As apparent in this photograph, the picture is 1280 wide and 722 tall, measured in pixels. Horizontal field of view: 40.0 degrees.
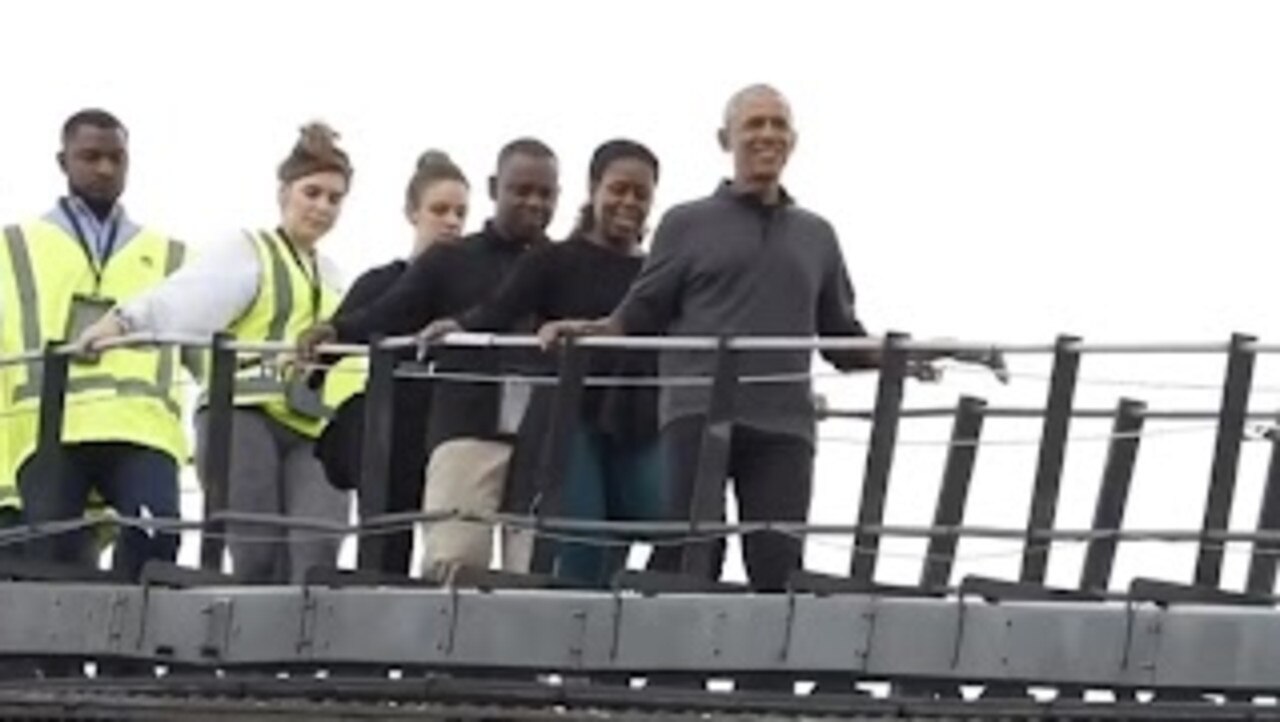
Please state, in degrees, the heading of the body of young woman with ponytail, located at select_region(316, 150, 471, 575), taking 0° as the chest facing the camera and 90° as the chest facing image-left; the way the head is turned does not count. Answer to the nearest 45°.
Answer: approximately 315°

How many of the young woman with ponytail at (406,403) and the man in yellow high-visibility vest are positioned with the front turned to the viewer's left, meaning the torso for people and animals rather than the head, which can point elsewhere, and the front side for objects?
0

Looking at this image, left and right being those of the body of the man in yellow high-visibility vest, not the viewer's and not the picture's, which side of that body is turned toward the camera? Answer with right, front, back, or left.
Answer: front

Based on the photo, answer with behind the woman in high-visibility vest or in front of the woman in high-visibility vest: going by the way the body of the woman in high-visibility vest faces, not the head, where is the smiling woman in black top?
in front

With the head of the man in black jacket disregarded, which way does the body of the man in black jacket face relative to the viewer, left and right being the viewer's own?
facing the viewer and to the right of the viewer

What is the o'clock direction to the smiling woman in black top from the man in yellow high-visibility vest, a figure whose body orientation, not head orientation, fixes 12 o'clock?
The smiling woman in black top is roughly at 10 o'clock from the man in yellow high-visibility vest.
